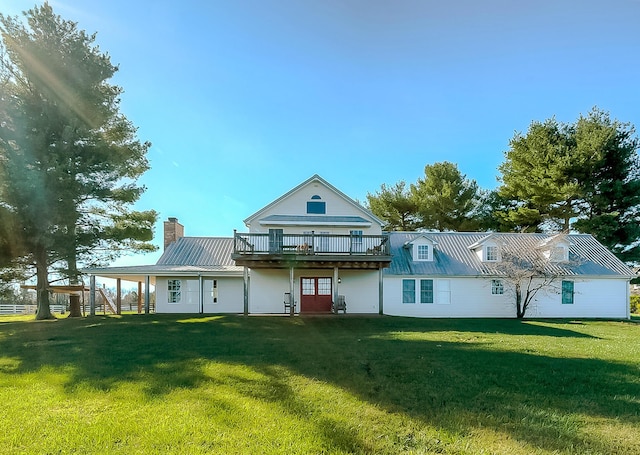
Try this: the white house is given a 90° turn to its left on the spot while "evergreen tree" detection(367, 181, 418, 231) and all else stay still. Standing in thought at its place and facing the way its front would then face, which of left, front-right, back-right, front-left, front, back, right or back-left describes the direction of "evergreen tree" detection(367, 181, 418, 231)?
left

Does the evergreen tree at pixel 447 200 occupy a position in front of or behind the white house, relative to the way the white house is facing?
behind

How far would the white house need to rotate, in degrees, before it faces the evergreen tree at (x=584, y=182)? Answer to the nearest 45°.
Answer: approximately 135° to its left

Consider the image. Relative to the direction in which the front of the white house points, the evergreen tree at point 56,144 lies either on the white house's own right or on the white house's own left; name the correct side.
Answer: on the white house's own right

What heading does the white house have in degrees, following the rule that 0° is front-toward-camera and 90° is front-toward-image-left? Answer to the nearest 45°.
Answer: approximately 0°
